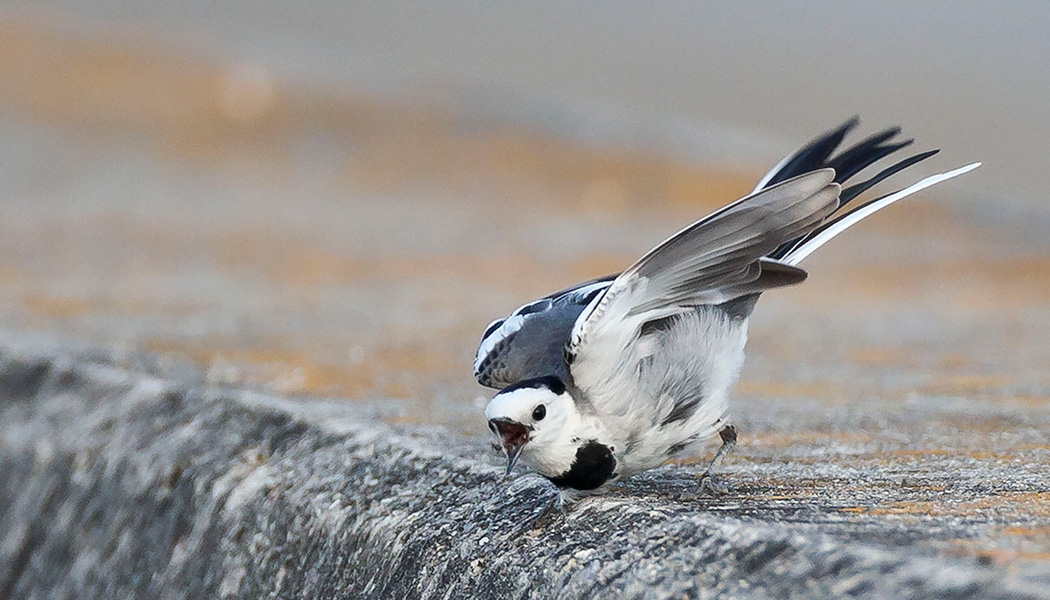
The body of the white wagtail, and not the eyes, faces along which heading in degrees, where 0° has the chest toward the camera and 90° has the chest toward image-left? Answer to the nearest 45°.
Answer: approximately 45°
